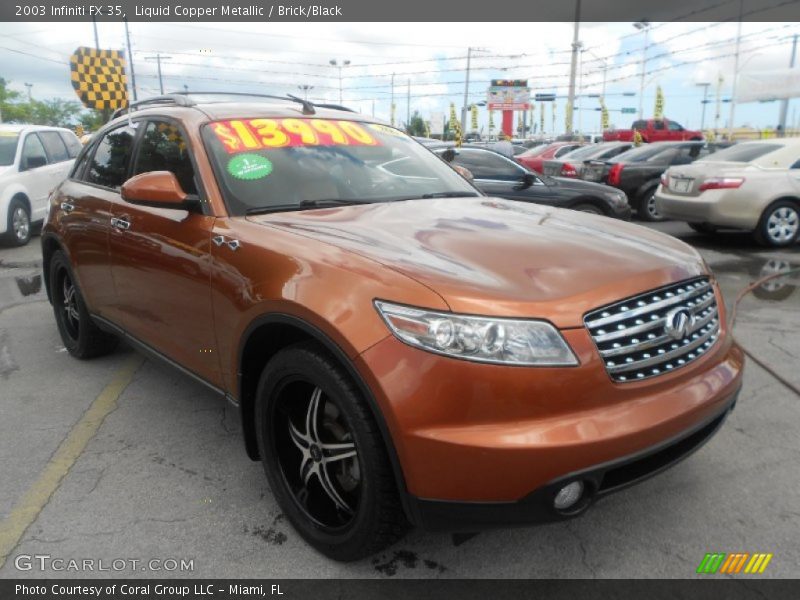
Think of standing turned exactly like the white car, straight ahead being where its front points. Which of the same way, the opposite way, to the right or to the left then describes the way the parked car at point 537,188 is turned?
to the left

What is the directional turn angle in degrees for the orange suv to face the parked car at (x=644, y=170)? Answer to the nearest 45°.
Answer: approximately 90° to its left

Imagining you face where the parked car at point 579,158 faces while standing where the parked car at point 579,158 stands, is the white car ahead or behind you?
behind

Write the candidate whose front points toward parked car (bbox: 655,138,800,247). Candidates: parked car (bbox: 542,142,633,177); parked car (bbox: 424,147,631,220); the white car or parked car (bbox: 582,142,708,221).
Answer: parked car (bbox: 424,147,631,220)

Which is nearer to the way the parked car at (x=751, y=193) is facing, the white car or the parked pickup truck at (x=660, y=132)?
the parked pickup truck

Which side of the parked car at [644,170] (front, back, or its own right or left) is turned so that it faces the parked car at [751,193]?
right

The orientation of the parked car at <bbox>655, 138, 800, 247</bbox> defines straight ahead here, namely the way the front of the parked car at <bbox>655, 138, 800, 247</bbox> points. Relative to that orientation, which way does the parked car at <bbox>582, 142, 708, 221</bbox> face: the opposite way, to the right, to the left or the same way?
the same way

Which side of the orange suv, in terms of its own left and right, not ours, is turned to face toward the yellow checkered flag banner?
back

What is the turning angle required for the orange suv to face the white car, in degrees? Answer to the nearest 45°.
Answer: approximately 180°

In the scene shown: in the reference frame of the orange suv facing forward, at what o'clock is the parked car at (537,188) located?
The parked car is roughly at 8 o'clock from the orange suv.
